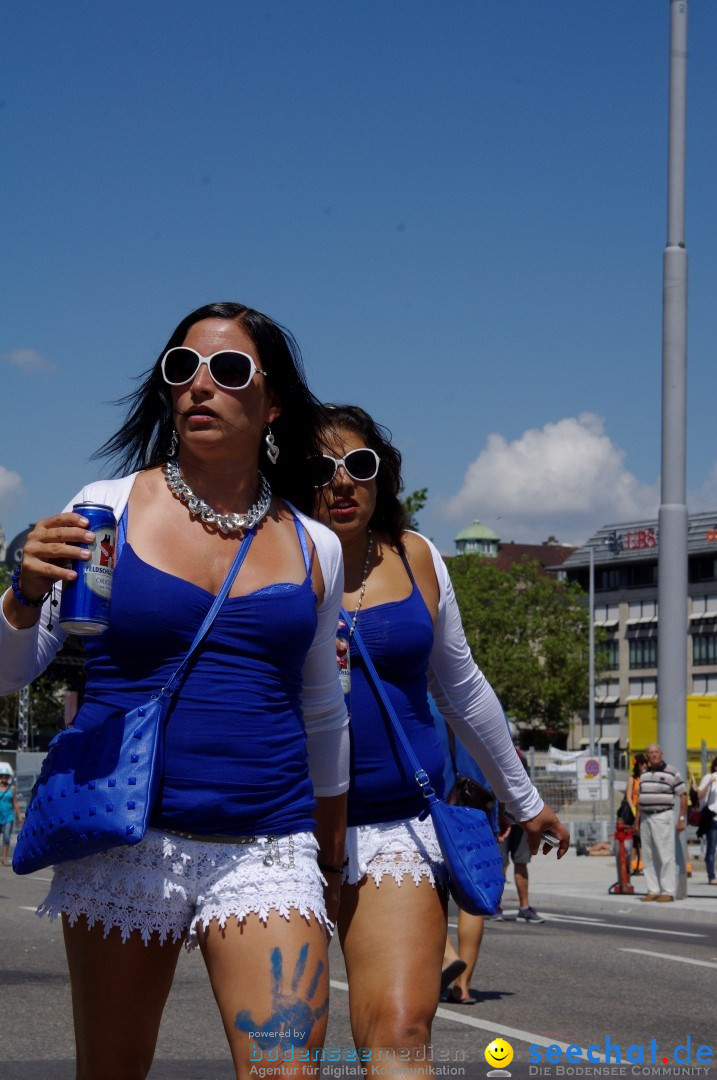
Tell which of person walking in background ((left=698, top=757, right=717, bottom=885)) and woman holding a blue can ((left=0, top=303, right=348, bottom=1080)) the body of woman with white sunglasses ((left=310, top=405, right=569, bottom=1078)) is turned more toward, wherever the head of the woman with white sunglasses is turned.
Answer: the woman holding a blue can

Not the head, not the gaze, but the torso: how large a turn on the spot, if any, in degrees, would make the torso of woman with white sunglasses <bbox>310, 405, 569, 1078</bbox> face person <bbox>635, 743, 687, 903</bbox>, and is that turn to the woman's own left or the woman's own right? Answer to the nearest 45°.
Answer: approximately 135° to the woman's own right

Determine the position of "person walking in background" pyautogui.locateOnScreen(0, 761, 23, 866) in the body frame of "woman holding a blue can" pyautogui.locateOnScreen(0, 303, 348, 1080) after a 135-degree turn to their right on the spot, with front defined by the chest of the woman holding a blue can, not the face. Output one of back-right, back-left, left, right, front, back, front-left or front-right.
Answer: front-right

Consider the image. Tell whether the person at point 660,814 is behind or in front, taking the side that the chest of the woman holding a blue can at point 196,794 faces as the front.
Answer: behind

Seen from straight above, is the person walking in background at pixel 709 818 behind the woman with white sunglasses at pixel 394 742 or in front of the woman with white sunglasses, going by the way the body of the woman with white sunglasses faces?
behind

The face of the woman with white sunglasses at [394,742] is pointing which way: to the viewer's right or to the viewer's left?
to the viewer's left

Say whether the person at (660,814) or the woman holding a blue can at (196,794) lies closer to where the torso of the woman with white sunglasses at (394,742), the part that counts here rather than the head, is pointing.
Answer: the woman holding a blue can

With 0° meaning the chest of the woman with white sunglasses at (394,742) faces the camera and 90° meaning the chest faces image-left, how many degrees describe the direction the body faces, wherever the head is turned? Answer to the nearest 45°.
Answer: approximately 45°

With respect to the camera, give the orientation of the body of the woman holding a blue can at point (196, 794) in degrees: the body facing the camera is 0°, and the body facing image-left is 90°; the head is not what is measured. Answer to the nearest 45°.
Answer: approximately 0°
